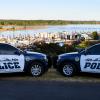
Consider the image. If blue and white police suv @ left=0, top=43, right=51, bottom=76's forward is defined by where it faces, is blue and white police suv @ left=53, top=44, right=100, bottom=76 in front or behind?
in front

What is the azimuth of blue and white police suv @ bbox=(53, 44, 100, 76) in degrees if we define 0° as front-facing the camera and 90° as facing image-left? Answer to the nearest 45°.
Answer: approximately 90°

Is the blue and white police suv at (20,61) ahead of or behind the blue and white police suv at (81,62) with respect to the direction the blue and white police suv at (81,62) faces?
ahead
